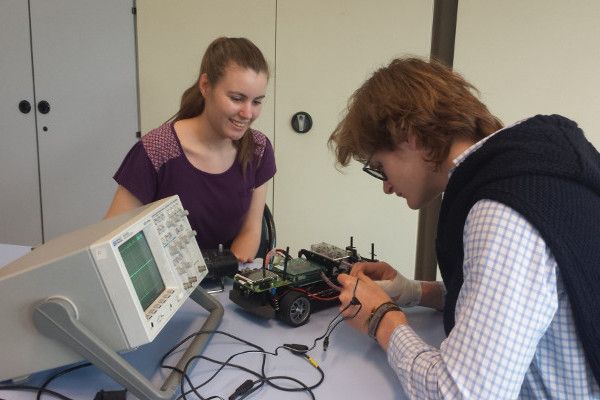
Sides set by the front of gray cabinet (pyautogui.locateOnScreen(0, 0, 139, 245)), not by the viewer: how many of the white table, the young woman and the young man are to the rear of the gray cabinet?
0

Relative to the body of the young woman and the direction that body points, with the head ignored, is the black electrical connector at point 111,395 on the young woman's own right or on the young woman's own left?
on the young woman's own right

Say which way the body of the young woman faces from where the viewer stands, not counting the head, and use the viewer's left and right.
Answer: facing the viewer and to the right of the viewer

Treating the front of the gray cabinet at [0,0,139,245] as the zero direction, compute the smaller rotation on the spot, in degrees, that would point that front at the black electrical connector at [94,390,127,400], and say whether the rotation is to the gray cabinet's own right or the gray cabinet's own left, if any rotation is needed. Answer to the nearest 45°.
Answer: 0° — it already faces it

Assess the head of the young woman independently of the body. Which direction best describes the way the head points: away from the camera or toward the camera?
toward the camera

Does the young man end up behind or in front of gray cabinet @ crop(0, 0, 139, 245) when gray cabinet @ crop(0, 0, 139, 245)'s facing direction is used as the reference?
in front

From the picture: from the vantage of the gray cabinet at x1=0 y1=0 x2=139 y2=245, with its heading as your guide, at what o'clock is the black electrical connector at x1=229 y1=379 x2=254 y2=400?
The black electrical connector is roughly at 12 o'clock from the gray cabinet.

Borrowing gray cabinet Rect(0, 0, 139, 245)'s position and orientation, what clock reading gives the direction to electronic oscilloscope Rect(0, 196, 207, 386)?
The electronic oscilloscope is roughly at 12 o'clock from the gray cabinet.

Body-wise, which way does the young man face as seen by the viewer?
to the viewer's left

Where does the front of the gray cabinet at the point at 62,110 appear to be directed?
toward the camera

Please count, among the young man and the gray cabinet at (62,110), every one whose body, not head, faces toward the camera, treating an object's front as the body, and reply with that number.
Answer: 1

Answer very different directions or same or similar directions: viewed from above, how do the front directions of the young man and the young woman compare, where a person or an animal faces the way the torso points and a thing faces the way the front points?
very different directions

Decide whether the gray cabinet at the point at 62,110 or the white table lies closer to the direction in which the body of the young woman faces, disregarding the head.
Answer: the white table

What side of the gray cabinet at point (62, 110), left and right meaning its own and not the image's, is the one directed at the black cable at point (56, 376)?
front

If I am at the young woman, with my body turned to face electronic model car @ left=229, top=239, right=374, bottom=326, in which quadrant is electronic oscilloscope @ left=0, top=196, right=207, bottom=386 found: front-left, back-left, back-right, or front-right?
front-right
